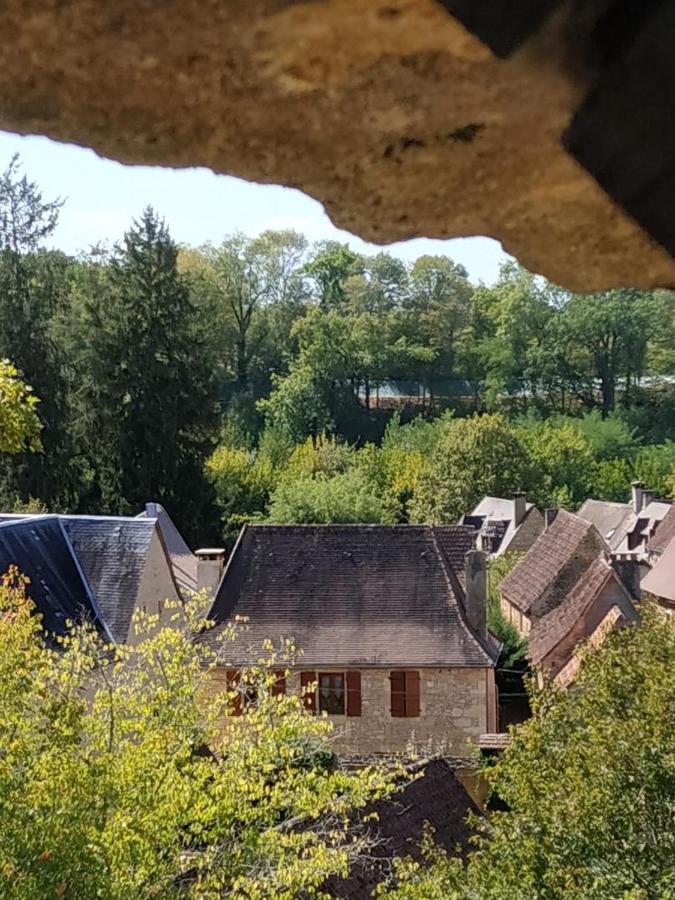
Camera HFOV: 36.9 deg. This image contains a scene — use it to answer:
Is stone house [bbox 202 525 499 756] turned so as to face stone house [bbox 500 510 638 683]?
no

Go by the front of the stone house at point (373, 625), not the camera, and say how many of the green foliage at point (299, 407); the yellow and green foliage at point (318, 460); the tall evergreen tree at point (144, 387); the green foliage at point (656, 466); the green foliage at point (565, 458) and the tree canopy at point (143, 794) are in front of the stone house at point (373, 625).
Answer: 1

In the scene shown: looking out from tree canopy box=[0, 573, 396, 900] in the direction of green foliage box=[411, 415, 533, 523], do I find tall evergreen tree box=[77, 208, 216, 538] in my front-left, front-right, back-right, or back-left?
front-left

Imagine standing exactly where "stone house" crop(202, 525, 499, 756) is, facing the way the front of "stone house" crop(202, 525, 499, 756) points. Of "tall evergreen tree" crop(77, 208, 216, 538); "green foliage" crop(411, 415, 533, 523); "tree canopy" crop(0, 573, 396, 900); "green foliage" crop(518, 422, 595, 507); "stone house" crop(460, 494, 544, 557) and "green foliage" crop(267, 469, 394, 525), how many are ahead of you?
1

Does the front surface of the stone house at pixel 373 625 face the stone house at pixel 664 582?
no

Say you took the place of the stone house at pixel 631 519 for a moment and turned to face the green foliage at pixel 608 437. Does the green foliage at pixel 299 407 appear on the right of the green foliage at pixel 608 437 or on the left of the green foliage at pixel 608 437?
left

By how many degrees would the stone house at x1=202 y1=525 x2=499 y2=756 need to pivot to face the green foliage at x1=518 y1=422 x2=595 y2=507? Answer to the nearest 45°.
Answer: approximately 180°

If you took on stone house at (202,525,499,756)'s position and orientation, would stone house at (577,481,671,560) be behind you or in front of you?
behind

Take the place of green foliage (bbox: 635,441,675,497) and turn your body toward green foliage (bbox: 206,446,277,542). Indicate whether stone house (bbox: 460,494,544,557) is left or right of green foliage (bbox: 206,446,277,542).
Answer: left

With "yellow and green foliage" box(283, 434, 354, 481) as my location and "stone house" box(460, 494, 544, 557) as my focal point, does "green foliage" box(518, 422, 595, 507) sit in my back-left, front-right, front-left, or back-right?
front-left

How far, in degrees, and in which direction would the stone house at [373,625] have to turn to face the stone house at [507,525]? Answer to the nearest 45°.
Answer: approximately 180°

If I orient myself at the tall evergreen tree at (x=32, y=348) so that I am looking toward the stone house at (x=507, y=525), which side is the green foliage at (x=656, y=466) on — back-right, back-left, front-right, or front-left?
front-left

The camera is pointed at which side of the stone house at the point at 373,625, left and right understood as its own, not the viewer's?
front

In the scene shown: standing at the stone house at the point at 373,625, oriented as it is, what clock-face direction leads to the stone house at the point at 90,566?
the stone house at the point at 90,566 is roughly at 2 o'clock from the stone house at the point at 373,625.

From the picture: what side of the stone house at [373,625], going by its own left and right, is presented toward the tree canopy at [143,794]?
front

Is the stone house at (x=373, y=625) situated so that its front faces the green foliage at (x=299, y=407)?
no

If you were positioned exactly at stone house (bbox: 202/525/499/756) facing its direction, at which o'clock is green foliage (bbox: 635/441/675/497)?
The green foliage is roughly at 7 o'clock from the stone house.

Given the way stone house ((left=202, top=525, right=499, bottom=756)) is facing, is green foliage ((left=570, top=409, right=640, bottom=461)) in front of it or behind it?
behind

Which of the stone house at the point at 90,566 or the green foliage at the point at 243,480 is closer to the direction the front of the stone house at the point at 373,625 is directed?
the stone house
